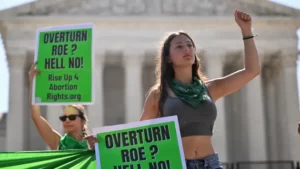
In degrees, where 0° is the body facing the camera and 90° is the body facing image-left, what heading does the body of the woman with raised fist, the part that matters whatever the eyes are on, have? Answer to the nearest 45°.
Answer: approximately 315°

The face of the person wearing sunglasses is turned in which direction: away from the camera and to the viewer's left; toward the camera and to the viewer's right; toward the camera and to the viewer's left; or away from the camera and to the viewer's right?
toward the camera and to the viewer's left
